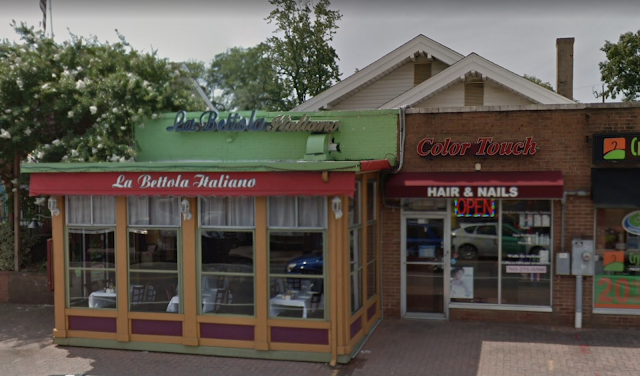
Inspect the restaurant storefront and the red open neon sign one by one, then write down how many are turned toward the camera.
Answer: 2

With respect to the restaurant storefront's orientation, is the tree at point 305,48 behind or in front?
behind

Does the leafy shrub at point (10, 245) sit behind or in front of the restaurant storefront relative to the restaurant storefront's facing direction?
behind

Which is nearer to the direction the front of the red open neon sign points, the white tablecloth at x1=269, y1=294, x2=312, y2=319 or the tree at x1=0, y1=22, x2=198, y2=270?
the white tablecloth

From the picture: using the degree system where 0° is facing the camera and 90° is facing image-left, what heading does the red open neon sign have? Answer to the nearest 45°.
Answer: approximately 0°

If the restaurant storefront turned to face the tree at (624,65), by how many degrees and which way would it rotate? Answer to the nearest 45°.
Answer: approximately 135° to its left

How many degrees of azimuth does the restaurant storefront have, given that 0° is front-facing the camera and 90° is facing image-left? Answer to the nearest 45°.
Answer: approximately 0°

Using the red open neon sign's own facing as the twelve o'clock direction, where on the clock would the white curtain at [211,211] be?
The white curtain is roughly at 2 o'clock from the red open neon sign.

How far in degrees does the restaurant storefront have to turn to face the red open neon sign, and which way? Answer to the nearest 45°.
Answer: approximately 90° to its left

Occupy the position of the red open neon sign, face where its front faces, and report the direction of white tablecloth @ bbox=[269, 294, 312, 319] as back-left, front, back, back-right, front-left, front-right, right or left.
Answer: front-right

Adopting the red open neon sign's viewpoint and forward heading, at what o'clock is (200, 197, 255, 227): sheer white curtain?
The sheer white curtain is roughly at 2 o'clock from the red open neon sign.
